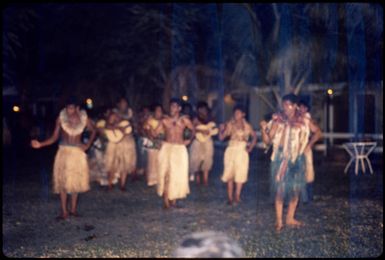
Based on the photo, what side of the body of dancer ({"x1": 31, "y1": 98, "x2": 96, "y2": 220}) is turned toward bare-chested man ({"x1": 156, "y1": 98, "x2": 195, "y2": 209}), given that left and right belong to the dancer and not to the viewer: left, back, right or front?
left

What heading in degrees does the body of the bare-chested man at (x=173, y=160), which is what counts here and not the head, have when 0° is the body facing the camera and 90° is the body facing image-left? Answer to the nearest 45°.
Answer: approximately 0°

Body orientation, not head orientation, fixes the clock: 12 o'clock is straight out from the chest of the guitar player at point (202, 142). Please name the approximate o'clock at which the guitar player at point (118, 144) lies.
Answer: the guitar player at point (118, 144) is roughly at 2 o'clock from the guitar player at point (202, 142).

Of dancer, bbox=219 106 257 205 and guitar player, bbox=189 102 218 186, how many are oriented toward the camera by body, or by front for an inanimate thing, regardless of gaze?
2
